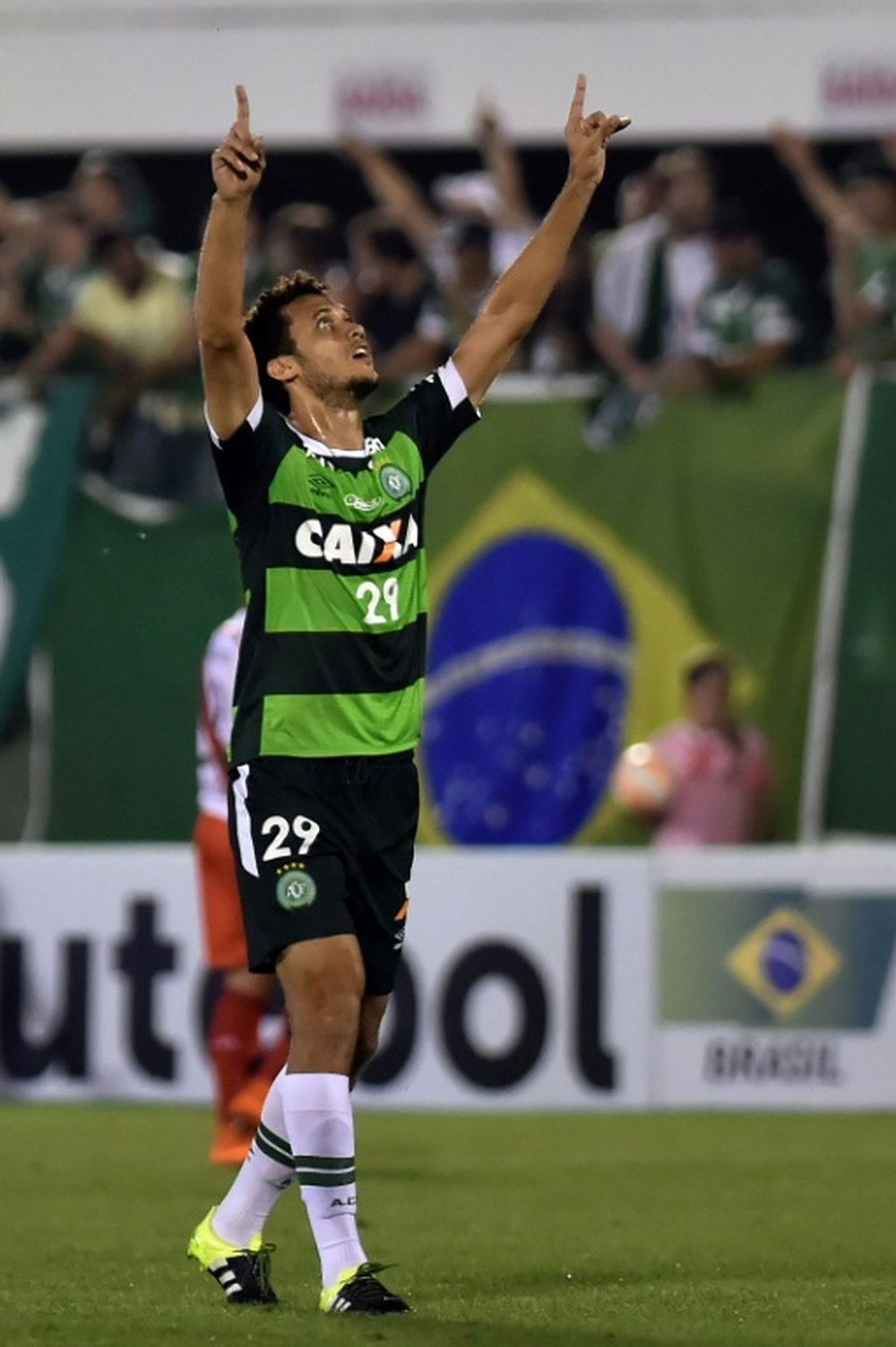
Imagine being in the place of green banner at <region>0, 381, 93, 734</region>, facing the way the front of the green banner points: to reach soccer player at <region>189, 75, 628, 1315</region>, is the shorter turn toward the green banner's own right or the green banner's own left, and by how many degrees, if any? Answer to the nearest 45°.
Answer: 0° — it already faces them

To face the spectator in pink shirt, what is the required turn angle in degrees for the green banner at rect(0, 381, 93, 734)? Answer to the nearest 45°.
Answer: approximately 90° to its left

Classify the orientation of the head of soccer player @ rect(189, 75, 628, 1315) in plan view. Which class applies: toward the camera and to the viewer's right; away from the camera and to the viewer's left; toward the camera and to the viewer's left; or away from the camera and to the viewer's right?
toward the camera and to the viewer's right

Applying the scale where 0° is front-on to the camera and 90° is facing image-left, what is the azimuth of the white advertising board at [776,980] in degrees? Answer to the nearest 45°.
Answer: approximately 0°

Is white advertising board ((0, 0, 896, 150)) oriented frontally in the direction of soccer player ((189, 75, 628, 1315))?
yes

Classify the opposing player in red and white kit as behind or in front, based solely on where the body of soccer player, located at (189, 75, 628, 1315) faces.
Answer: behind

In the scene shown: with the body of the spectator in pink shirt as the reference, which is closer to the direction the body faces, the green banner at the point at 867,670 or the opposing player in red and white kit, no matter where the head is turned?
the opposing player in red and white kit

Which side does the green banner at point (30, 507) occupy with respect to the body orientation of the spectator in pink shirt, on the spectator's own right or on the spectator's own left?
on the spectator's own right
